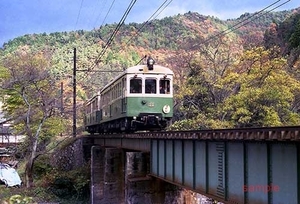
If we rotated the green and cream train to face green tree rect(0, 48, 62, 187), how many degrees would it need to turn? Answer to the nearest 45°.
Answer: approximately 90° to its right

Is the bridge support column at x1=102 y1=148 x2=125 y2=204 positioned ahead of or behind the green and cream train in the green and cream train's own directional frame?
behind

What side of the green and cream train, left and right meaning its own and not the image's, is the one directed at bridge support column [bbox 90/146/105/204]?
back

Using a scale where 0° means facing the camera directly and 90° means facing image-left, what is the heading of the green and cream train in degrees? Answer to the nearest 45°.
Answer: approximately 315°

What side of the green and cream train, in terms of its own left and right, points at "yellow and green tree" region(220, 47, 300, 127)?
left
